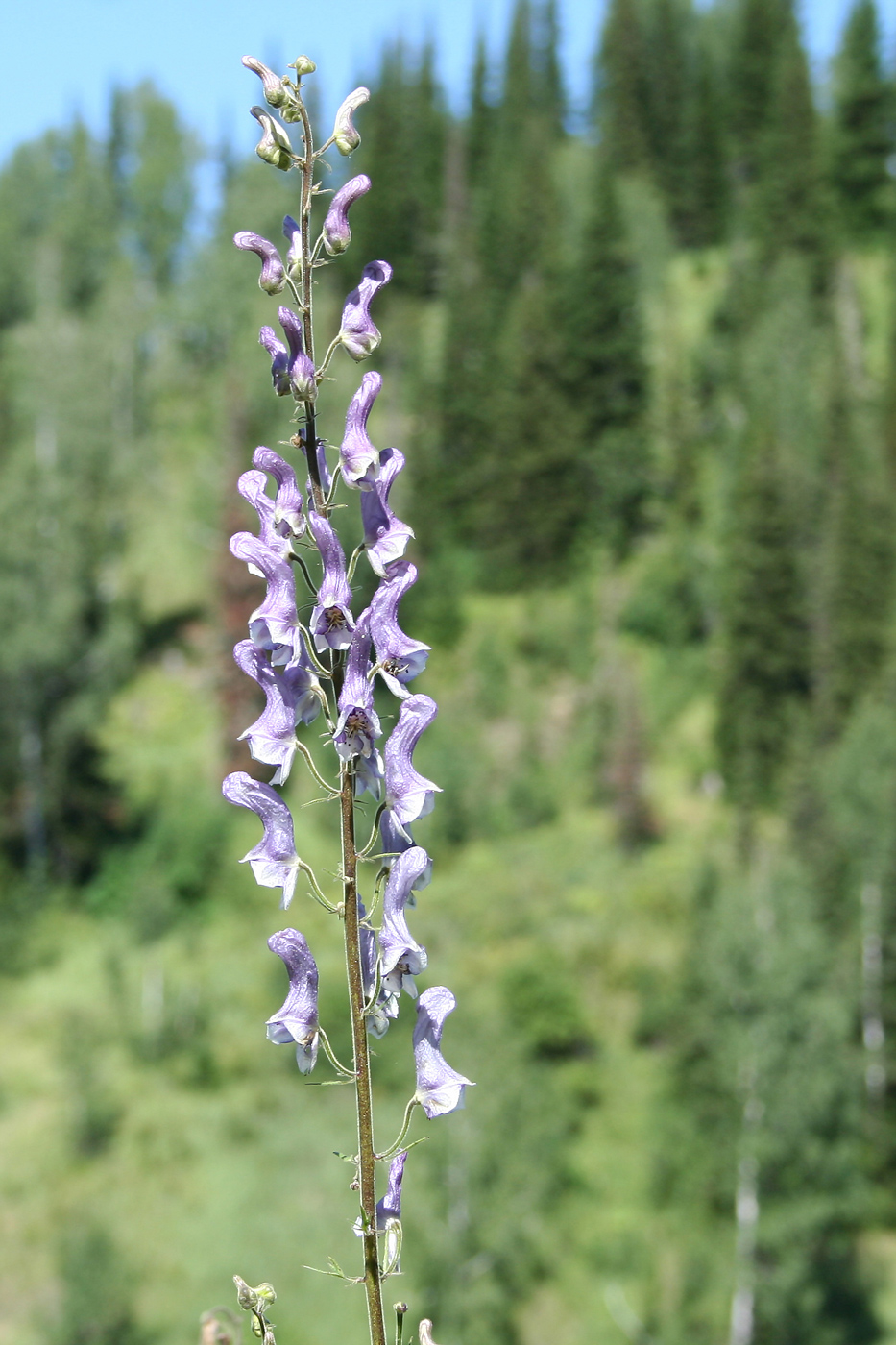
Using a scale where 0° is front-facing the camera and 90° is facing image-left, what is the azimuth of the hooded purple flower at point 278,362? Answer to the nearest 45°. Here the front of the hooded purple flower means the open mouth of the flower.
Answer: approximately 90°

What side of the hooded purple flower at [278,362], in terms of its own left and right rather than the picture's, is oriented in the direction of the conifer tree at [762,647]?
right
